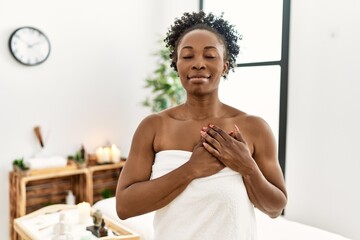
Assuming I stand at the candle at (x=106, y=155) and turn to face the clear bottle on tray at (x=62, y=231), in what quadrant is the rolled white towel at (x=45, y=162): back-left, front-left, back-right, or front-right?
front-right

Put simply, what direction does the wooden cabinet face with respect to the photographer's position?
facing the viewer and to the right of the viewer

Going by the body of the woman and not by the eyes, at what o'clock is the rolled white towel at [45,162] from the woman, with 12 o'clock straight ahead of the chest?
The rolled white towel is roughly at 5 o'clock from the woman.

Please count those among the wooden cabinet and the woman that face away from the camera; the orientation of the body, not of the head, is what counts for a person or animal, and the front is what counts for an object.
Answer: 0

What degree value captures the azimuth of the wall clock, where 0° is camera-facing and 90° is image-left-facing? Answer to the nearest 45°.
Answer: approximately 315°

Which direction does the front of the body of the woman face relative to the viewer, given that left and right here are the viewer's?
facing the viewer

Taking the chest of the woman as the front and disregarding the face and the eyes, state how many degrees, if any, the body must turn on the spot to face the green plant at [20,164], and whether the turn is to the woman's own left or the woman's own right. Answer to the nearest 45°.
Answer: approximately 135° to the woman's own right

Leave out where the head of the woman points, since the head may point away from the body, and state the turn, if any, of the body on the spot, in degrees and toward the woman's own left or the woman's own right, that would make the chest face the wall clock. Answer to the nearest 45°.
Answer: approximately 135° to the woman's own right

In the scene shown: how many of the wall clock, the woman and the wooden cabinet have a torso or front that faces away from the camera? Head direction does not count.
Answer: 0

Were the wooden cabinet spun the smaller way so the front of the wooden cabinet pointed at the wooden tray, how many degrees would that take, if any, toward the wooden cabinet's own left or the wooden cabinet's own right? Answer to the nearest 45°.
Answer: approximately 45° to the wooden cabinet's own right

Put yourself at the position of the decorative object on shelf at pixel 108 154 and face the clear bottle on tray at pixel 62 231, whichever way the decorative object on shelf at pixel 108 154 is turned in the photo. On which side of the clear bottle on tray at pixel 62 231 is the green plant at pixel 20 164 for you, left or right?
right

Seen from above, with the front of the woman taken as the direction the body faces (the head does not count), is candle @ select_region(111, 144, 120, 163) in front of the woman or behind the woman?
behind

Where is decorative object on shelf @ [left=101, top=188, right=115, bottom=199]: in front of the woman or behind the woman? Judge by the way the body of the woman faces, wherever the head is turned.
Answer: behind
